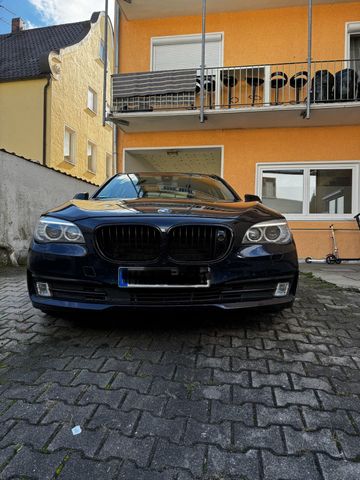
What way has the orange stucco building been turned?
toward the camera

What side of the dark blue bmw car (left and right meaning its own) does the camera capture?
front

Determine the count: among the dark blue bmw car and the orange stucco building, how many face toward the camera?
2

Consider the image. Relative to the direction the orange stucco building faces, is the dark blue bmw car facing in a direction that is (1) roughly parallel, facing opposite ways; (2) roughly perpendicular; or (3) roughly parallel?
roughly parallel

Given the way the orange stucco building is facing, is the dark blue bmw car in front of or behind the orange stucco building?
in front

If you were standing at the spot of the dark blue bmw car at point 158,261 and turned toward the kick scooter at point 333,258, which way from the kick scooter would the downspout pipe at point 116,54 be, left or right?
left

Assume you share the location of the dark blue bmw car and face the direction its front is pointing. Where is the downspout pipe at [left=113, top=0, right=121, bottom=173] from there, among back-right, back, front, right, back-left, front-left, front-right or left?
back
